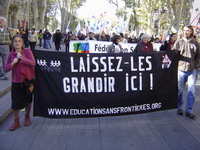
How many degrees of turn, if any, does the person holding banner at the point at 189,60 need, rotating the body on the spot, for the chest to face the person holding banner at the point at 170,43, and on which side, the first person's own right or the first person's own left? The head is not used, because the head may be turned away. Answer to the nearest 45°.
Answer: approximately 180°

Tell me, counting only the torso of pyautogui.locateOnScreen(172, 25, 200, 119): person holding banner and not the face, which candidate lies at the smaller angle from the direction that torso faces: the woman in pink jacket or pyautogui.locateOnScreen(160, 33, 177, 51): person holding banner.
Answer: the woman in pink jacket

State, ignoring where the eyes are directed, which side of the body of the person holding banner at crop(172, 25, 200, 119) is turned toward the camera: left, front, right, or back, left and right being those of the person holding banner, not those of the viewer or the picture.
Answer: front

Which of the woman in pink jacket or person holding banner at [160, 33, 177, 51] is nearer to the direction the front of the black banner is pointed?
the woman in pink jacket

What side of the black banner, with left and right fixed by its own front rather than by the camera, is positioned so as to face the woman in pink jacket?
right

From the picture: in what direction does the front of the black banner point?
toward the camera

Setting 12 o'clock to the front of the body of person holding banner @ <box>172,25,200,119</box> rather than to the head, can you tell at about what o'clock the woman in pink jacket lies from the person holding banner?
The woman in pink jacket is roughly at 2 o'clock from the person holding banner.

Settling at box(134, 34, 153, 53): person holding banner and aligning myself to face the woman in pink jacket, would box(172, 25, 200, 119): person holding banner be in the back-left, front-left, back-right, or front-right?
front-left
